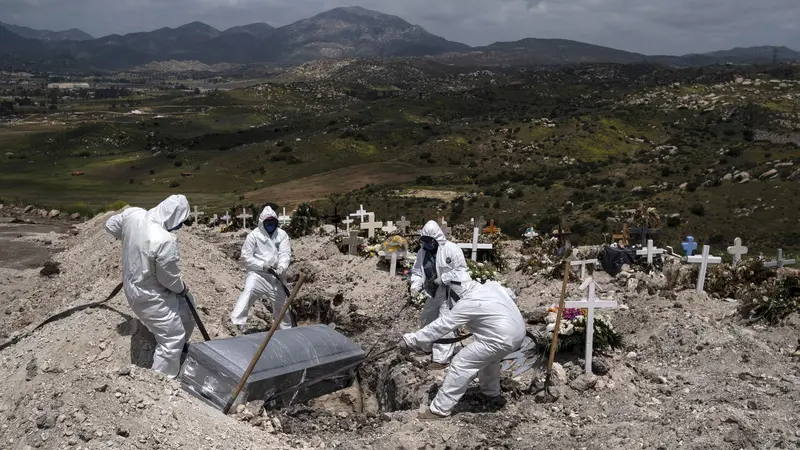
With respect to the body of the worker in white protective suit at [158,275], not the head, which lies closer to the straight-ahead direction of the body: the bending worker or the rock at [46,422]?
the bending worker

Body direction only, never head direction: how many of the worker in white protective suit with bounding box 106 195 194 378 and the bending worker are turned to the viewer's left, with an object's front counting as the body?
1

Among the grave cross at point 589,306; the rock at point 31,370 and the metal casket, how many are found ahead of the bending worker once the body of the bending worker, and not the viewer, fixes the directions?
2

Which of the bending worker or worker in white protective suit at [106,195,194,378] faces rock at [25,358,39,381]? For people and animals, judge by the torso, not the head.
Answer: the bending worker

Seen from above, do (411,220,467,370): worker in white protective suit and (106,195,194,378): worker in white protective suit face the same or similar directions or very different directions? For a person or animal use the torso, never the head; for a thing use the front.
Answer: very different directions

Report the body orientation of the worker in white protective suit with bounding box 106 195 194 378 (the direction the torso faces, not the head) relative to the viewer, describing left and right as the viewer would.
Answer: facing away from the viewer and to the right of the viewer

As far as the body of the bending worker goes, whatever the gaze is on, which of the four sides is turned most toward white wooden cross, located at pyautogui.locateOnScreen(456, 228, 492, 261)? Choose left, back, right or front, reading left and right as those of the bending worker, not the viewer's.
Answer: right

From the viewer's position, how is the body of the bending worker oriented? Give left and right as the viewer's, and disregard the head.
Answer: facing to the left of the viewer

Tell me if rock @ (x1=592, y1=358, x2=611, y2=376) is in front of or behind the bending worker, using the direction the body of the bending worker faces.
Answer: behind

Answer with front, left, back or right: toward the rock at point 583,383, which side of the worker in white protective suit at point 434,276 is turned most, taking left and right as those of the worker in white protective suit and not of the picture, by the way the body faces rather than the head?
left

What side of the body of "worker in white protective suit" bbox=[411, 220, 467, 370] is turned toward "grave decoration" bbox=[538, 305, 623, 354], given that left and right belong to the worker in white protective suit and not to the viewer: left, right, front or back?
left

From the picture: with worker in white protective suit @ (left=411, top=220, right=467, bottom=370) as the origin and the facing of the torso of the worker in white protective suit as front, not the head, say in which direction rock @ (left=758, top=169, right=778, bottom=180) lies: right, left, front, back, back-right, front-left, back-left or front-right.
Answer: back

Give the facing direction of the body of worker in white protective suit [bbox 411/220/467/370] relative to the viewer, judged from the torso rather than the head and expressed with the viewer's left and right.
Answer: facing the viewer and to the left of the viewer
